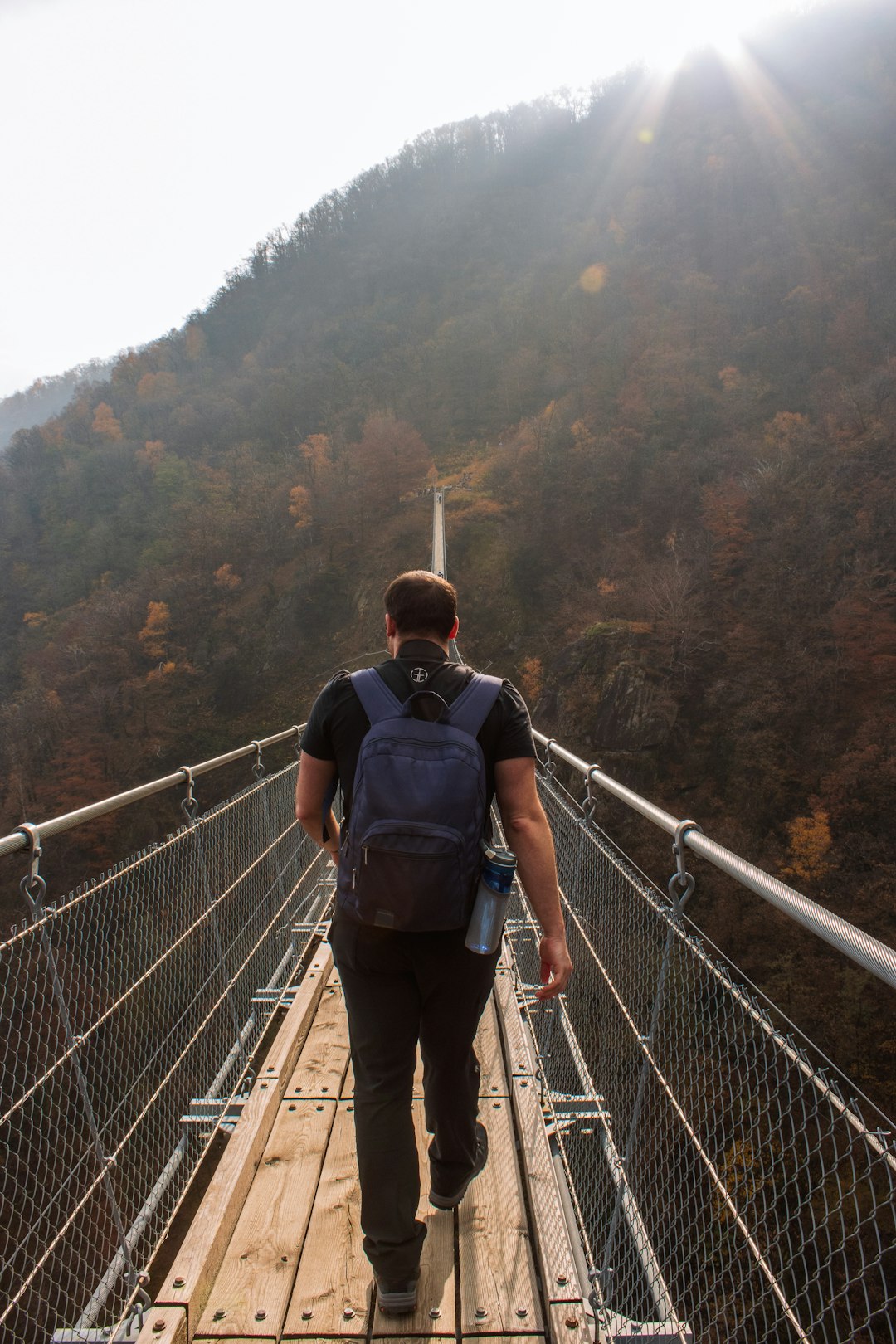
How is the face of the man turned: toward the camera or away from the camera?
away from the camera

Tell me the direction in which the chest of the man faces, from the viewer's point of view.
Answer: away from the camera
